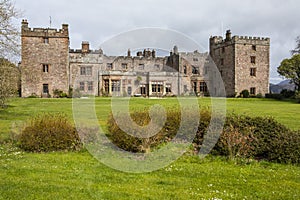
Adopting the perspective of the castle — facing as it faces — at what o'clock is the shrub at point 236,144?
The shrub is roughly at 12 o'clock from the castle.

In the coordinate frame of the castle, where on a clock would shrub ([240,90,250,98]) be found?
The shrub is roughly at 9 o'clock from the castle.

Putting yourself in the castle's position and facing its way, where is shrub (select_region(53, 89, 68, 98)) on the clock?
The shrub is roughly at 2 o'clock from the castle.

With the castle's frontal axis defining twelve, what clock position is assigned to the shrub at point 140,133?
The shrub is roughly at 12 o'clock from the castle.

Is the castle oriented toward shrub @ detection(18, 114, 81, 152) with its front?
yes

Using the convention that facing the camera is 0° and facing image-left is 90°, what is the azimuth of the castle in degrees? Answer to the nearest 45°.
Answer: approximately 0°

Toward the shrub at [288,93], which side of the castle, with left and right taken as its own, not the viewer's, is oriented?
left

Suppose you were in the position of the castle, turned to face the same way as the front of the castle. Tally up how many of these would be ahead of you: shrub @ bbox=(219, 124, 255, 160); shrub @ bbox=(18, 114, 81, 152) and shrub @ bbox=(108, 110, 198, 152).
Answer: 3
